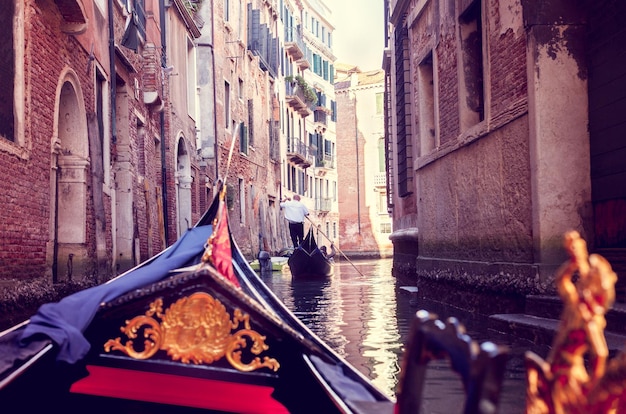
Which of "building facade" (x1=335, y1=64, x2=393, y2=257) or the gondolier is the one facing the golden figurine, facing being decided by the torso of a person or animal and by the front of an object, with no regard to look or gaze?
the building facade

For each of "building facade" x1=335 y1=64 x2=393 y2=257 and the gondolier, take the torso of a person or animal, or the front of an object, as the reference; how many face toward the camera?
1

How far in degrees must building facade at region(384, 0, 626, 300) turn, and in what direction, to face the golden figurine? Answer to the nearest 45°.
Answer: approximately 45° to its left

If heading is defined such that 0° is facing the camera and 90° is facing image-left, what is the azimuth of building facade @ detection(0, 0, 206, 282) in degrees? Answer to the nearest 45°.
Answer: approximately 315°

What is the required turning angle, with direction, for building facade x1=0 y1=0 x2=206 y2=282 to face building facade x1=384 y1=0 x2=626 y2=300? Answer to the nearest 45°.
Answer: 0° — it already faces it

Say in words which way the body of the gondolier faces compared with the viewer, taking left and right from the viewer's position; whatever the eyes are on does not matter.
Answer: facing away from the viewer

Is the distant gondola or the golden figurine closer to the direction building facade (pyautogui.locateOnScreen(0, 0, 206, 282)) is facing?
the golden figurine

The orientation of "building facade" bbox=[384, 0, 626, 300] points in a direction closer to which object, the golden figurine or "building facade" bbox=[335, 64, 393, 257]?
the golden figurine

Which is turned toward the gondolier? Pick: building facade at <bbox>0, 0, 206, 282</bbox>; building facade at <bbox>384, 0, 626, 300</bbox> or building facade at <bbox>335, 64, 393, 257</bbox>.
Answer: building facade at <bbox>335, 64, 393, 257</bbox>

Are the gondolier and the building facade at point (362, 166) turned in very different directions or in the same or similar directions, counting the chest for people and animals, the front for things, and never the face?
very different directions

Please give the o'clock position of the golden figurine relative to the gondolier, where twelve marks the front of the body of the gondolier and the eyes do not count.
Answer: The golden figurine is roughly at 6 o'clock from the gondolier.
